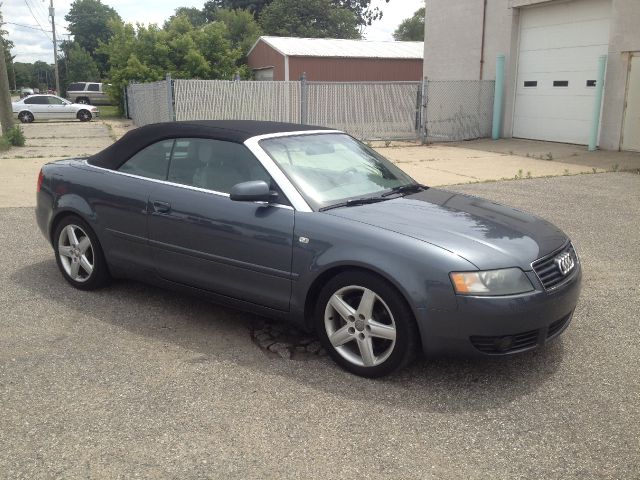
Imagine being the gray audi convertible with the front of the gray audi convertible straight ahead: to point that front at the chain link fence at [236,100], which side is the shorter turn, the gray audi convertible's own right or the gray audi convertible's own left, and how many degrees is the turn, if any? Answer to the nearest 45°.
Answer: approximately 135° to the gray audi convertible's own left

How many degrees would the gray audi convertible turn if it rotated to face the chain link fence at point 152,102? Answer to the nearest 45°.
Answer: approximately 135° to its left

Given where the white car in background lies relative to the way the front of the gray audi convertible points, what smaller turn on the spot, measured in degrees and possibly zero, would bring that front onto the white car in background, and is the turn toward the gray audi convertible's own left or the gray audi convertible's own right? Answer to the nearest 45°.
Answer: approximately 180°

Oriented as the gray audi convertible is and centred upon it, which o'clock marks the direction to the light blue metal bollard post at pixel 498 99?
The light blue metal bollard post is roughly at 8 o'clock from the gray audi convertible.

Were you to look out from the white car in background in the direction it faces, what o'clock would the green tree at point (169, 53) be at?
The green tree is roughly at 12 o'clock from the white car in background.

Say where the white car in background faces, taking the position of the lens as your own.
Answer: facing to the right of the viewer
